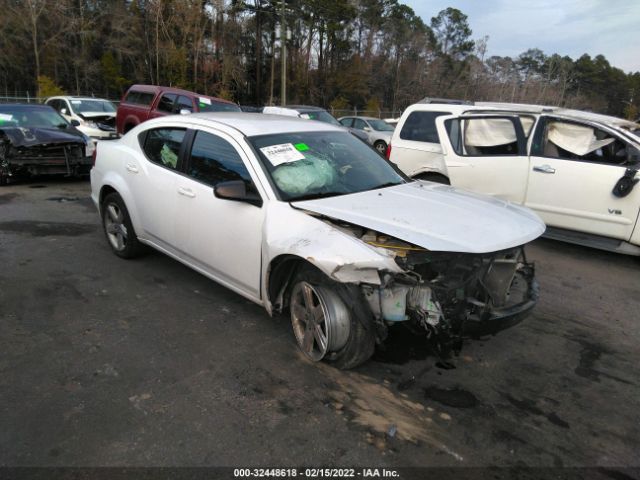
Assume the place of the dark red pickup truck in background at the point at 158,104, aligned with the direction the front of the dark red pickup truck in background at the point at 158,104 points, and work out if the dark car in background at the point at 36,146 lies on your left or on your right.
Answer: on your right

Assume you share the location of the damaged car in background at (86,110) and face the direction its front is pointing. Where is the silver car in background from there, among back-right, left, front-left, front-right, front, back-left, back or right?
front-left

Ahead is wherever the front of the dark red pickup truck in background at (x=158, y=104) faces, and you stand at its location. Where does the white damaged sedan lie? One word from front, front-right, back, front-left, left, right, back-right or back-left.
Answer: front-right

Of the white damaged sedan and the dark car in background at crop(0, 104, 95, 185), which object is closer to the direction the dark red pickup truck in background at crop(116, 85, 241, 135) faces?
the white damaged sedan

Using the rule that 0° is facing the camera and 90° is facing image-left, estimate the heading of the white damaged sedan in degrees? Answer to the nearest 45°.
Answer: approximately 315°

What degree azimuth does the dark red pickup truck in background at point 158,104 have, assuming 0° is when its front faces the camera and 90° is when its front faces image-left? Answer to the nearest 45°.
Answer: approximately 315°

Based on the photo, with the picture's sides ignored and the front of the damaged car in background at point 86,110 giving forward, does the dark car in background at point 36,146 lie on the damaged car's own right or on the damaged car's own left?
on the damaged car's own right

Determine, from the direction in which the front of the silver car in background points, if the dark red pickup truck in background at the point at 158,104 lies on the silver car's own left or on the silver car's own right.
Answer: on the silver car's own right
